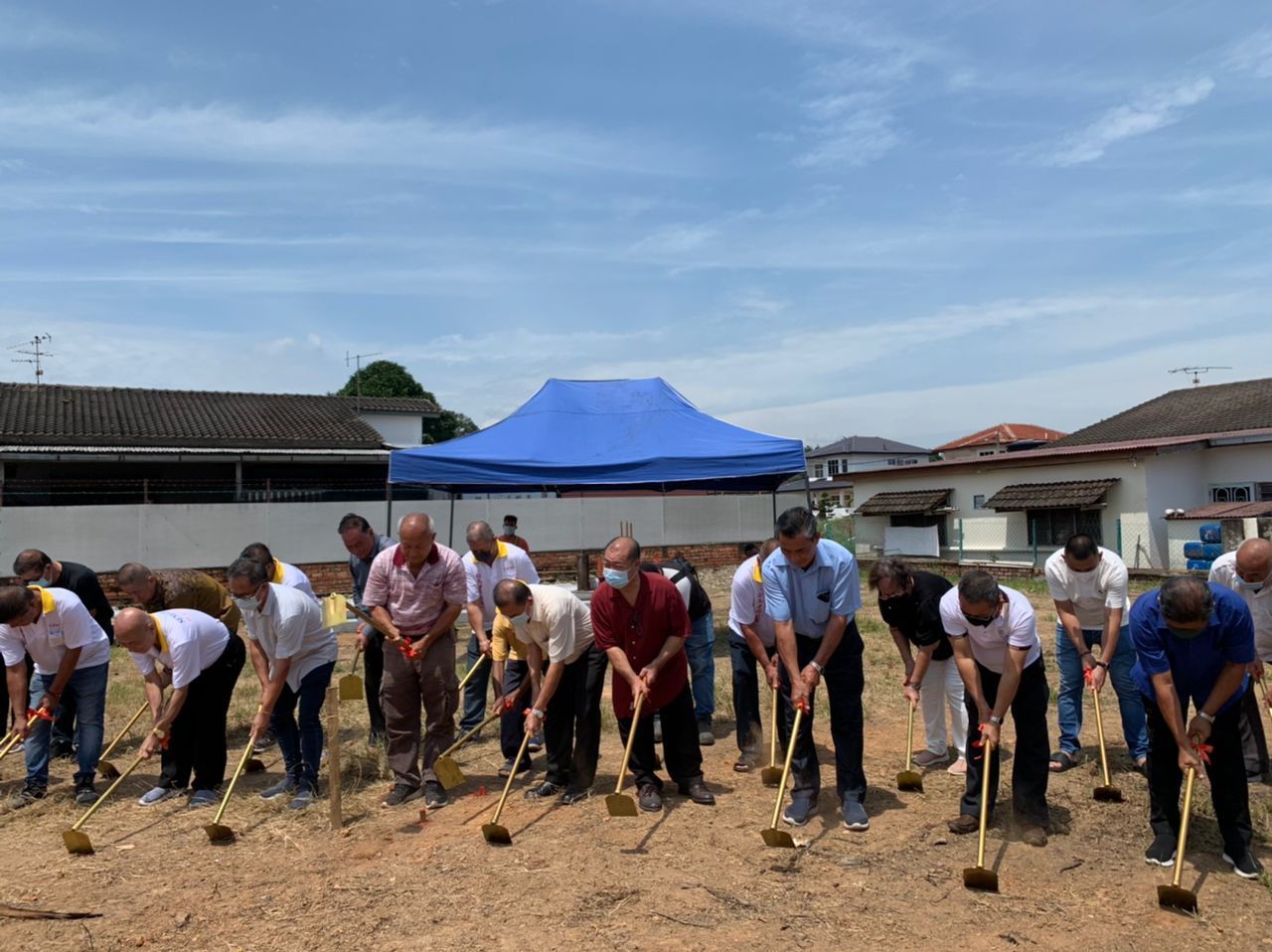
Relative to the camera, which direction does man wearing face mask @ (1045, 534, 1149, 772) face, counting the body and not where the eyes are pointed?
toward the camera

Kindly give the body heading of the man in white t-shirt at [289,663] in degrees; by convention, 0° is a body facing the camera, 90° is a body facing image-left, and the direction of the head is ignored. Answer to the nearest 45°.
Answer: approximately 45°

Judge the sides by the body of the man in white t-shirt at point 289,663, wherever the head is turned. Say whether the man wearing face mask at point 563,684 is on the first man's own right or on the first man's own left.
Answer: on the first man's own left

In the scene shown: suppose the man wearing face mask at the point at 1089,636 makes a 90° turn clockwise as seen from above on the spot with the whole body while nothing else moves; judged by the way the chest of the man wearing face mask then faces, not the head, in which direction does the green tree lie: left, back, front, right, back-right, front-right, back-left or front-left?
front-right

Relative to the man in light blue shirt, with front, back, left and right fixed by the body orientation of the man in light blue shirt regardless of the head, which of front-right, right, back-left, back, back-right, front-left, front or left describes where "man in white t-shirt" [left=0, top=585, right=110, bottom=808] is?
right

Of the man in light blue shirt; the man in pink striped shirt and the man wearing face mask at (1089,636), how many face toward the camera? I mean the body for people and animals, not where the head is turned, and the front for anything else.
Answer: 3

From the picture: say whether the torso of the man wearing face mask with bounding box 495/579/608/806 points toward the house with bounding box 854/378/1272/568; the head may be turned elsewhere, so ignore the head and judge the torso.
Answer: no

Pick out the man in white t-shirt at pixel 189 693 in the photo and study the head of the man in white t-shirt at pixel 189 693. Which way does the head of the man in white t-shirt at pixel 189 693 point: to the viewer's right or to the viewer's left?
to the viewer's left

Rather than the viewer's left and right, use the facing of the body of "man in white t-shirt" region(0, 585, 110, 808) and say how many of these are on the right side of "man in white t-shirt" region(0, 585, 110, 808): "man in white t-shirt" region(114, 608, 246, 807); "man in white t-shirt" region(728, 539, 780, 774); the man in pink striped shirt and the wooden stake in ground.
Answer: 0

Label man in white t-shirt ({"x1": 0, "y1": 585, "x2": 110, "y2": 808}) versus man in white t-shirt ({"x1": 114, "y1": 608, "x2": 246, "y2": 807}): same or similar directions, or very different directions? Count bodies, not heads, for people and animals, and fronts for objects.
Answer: same or similar directions

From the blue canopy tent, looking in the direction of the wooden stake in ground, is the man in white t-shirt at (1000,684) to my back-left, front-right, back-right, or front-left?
front-left

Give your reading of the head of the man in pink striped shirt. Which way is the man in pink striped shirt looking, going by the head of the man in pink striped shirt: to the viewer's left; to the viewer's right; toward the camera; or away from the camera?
toward the camera

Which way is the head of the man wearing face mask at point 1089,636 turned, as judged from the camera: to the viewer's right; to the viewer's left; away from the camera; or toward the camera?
toward the camera

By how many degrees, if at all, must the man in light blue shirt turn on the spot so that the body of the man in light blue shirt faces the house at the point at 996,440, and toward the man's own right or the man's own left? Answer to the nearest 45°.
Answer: approximately 180°
